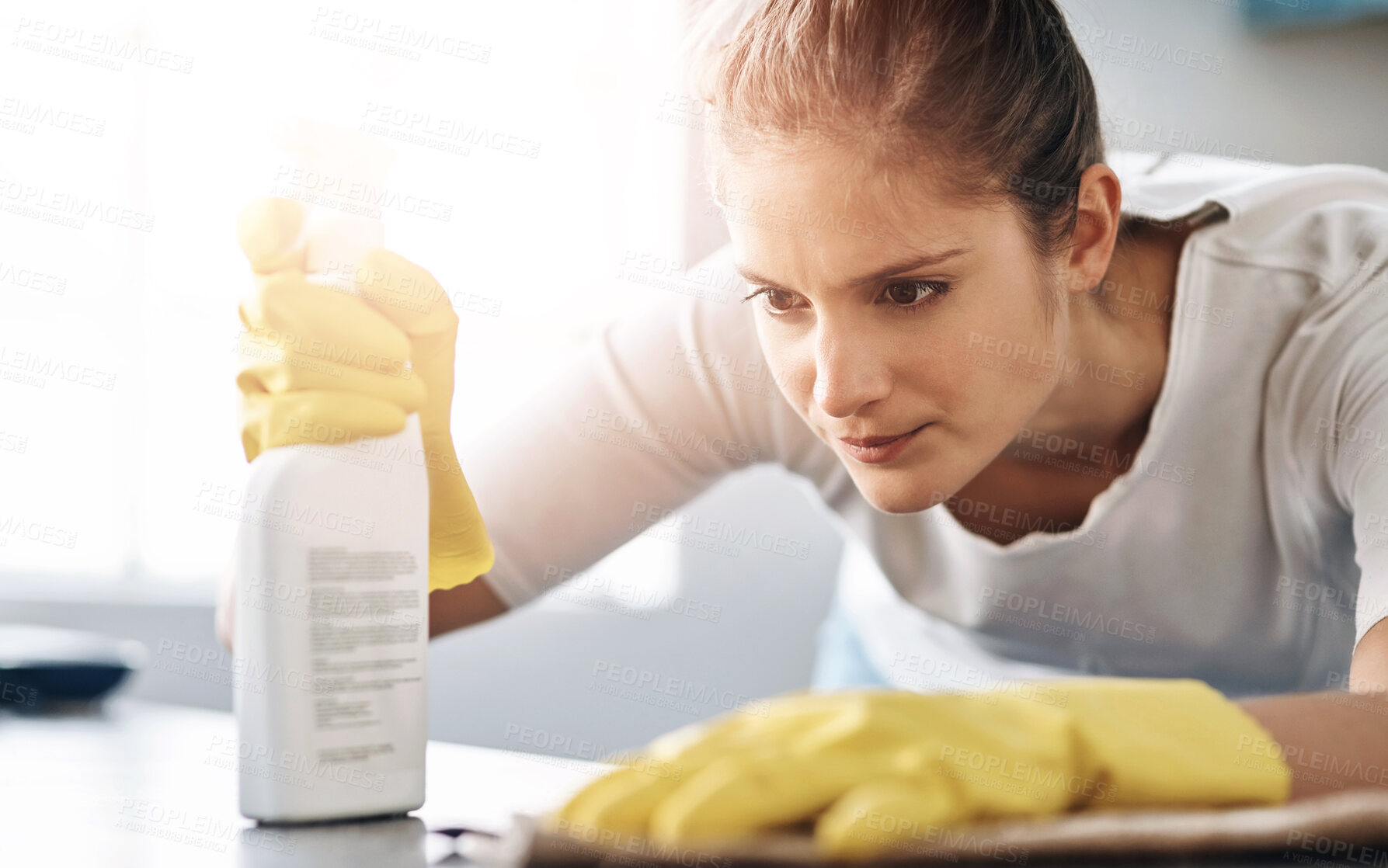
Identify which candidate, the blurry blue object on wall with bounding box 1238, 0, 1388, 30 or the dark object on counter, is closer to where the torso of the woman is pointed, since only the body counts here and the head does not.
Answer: the dark object on counter

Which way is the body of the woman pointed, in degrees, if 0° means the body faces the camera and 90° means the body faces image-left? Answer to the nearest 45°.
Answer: approximately 45°

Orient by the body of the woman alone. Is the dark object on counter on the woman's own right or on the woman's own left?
on the woman's own right
